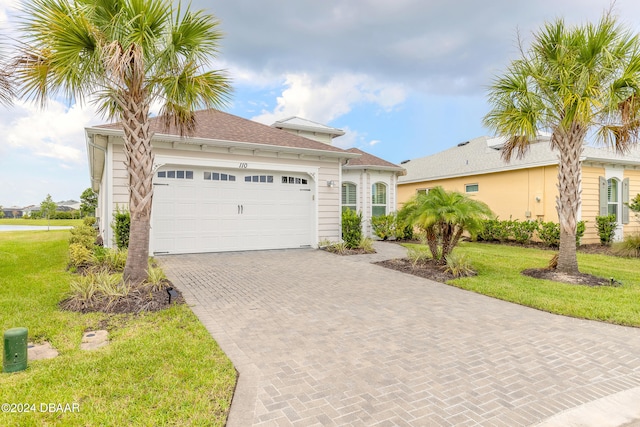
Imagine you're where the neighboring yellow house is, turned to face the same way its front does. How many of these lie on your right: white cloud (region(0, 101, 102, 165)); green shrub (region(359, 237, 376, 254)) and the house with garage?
3

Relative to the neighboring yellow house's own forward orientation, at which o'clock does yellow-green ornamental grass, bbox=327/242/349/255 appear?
The yellow-green ornamental grass is roughly at 3 o'clock from the neighboring yellow house.

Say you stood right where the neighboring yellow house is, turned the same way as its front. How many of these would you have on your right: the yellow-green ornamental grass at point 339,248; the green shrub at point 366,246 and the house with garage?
3

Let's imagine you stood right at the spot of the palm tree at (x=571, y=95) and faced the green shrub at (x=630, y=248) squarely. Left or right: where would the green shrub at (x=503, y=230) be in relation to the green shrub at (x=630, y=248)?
left

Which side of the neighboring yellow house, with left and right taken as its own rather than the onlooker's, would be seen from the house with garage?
right

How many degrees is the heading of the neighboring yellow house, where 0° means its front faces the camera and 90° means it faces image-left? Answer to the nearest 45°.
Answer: approximately 315°

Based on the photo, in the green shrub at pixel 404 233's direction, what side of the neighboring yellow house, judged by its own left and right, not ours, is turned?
right

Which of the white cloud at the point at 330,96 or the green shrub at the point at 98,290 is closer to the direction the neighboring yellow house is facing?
the green shrub

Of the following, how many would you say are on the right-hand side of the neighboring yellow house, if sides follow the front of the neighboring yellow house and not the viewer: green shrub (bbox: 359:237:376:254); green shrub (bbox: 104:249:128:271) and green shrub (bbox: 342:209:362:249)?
3

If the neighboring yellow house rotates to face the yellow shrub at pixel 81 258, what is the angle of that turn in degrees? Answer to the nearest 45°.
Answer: approximately 90° to its right
